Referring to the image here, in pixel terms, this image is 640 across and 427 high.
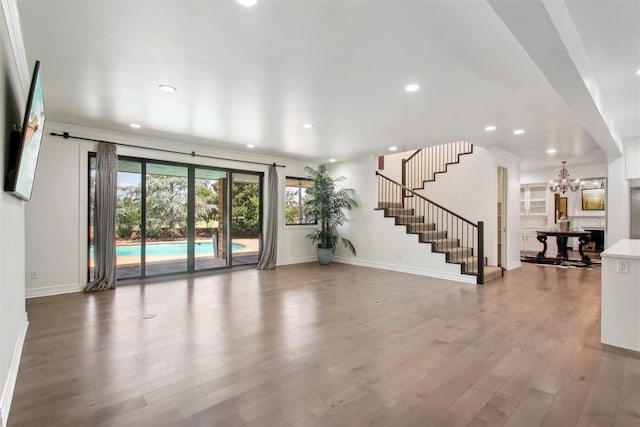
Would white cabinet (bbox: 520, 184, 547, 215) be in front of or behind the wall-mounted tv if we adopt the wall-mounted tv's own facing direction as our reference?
in front

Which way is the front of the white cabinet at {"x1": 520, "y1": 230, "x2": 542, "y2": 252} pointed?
toward the camera

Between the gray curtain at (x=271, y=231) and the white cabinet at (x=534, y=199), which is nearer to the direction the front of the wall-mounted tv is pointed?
the white cabinet

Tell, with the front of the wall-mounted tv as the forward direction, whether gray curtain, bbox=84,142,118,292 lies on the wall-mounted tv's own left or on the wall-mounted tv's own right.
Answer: on the wall-mounted tv's own left

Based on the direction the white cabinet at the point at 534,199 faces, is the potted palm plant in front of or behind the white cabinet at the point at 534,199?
in front

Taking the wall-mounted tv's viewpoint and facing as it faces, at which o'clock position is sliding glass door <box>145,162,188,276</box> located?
The sliding glass door is roughly at 10 o'clock from the wall-mounted tv.

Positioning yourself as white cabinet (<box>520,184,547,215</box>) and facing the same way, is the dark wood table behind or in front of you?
in front

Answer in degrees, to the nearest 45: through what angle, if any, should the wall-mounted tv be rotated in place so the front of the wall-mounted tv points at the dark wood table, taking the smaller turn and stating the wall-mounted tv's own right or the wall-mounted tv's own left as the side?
0° — it already faces it

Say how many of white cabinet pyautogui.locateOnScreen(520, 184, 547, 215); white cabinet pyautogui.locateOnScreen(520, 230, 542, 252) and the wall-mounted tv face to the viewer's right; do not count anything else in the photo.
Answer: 1

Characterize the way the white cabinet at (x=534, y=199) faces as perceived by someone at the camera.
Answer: facing the viewer

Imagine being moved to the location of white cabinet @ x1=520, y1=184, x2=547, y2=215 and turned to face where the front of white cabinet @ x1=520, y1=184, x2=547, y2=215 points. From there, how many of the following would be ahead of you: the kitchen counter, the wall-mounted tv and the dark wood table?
3

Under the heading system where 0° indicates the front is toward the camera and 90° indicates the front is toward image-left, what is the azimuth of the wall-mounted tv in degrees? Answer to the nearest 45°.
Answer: approximately 270°

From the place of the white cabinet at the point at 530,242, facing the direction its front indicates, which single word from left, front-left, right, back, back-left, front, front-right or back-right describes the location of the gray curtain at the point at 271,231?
front-right

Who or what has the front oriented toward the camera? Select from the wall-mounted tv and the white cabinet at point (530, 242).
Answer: the white cabinet

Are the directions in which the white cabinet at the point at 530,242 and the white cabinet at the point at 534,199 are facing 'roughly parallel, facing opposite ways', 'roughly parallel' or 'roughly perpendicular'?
roughly parallel
